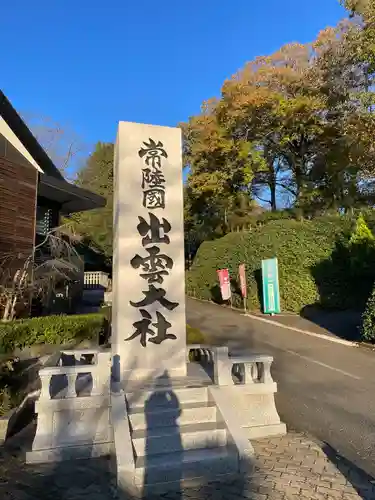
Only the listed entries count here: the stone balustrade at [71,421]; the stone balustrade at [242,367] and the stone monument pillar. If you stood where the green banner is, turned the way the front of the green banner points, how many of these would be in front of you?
3

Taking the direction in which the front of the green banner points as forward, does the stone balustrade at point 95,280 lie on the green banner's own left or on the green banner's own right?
on the green banner's own right

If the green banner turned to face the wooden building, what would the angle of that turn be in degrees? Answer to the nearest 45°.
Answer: approximately 45° to its right

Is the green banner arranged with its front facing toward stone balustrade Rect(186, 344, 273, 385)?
yes

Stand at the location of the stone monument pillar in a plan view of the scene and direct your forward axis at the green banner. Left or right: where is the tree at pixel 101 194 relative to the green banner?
left

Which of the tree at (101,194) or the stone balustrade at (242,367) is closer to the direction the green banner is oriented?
the stone balustrade

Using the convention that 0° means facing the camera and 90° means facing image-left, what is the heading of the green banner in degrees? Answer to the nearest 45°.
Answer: approximately 0°

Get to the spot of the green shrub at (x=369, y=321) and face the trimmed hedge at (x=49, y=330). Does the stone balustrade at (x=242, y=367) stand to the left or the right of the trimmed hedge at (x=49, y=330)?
left

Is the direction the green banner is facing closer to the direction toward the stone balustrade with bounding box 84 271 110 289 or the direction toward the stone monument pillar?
the stone monument pillar
